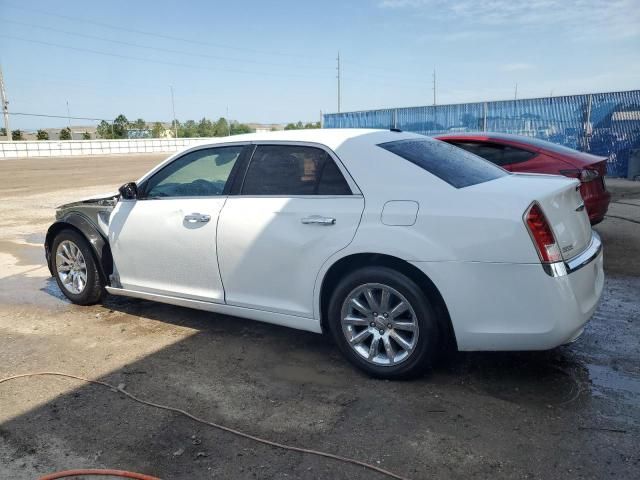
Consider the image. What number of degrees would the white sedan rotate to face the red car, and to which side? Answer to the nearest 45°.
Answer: approximately 90° to its right

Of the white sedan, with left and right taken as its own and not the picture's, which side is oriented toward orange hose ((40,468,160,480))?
left

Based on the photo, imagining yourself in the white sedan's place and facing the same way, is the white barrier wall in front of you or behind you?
in front

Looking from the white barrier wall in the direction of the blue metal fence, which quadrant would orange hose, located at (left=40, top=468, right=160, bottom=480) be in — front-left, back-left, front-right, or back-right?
front-right

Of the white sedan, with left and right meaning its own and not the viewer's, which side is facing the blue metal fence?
right

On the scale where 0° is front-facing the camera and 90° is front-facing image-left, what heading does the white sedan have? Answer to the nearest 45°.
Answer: approximately 135°

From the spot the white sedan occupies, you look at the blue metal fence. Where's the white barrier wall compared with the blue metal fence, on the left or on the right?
left

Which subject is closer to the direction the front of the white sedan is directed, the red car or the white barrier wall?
the white barrier wall

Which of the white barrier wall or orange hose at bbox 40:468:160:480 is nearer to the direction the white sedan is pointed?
the white barrier wall
